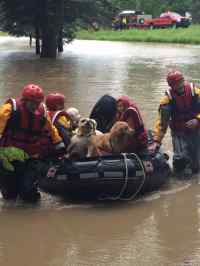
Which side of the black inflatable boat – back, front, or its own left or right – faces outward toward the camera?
right

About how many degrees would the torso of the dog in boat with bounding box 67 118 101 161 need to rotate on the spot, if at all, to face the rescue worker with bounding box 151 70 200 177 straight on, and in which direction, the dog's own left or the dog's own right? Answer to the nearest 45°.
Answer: approximately 90° to the dog's own left

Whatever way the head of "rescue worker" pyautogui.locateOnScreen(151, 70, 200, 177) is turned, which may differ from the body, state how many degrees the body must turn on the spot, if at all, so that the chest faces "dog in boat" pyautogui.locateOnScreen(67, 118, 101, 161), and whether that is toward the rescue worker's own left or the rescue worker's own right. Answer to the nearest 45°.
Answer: approximately 45° to the rescue worker's own right

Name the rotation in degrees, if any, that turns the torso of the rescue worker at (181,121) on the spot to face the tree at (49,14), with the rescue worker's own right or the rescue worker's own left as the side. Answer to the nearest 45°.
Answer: approximately 180°

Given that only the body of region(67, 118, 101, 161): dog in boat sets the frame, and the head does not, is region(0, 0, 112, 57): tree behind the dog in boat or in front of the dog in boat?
behind

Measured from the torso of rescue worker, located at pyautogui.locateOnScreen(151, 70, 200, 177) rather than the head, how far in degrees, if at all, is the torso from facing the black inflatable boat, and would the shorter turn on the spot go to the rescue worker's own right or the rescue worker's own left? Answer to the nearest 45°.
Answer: approximately 45° to the rescue worker's own right
